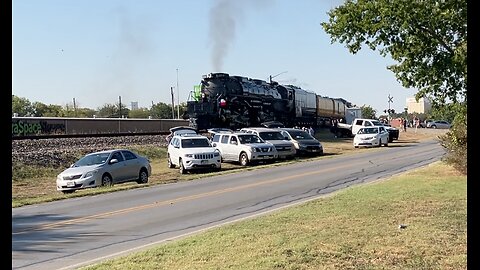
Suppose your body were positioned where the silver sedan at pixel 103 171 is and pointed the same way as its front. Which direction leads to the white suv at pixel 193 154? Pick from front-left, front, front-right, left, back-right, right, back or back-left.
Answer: back

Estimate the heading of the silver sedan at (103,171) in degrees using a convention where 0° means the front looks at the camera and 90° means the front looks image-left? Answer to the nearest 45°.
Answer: approximately 45°

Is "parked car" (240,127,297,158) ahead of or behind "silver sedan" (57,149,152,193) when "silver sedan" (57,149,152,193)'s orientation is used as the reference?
behind

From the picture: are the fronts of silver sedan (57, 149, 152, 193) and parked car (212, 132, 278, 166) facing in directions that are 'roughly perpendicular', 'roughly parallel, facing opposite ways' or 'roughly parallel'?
roughly perpendicular

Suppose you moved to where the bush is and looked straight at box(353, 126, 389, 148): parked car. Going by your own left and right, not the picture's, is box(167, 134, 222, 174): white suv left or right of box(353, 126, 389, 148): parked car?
left

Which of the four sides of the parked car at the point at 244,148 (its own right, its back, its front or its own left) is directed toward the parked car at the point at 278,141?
left

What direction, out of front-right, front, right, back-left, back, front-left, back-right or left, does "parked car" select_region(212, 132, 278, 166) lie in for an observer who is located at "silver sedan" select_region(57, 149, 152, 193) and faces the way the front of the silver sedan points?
back

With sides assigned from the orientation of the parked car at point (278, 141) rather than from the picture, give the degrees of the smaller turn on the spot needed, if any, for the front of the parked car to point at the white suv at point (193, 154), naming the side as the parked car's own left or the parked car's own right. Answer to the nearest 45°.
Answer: approximately 90° to the parked car's own right

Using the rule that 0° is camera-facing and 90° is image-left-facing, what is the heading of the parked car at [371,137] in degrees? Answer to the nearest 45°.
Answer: approximately 45°
